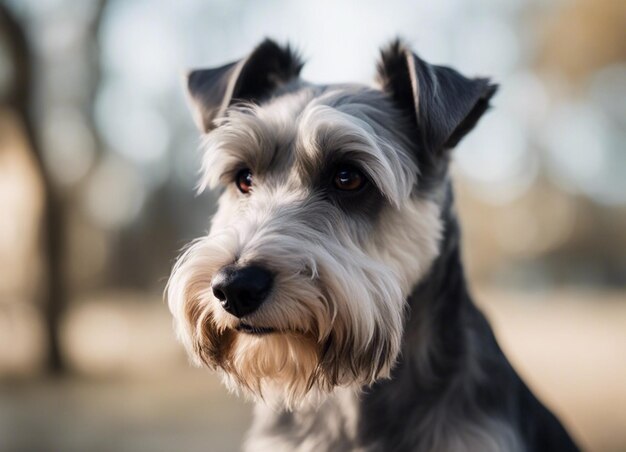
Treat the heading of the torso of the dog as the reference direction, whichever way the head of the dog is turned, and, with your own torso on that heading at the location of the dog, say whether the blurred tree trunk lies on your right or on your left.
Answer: on your right

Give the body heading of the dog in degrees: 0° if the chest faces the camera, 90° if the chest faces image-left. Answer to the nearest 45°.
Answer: approximately 45°
